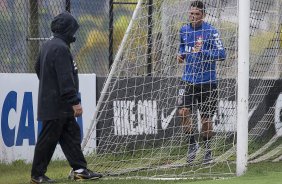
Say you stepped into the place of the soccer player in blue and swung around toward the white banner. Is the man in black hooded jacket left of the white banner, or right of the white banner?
left

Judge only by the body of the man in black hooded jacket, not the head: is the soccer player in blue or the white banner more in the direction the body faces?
the soccer player in blue

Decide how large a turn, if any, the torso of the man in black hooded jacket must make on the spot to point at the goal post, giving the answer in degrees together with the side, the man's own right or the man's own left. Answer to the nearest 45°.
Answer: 0° — they already face it

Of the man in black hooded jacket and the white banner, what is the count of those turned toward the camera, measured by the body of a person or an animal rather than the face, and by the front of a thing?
1

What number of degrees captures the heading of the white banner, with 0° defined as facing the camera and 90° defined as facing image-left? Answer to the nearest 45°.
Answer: approximately 0°

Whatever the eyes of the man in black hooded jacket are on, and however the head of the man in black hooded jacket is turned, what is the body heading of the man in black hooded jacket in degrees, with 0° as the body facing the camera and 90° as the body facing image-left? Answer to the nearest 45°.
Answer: approximately 270°

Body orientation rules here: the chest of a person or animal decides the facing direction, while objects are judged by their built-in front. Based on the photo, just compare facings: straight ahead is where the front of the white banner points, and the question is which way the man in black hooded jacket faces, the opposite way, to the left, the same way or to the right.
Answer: to the left

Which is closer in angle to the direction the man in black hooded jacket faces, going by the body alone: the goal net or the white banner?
the goal net

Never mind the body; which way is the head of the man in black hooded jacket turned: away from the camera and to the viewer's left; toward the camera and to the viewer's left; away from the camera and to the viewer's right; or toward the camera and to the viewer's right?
away from the camera and to the viewer's right
